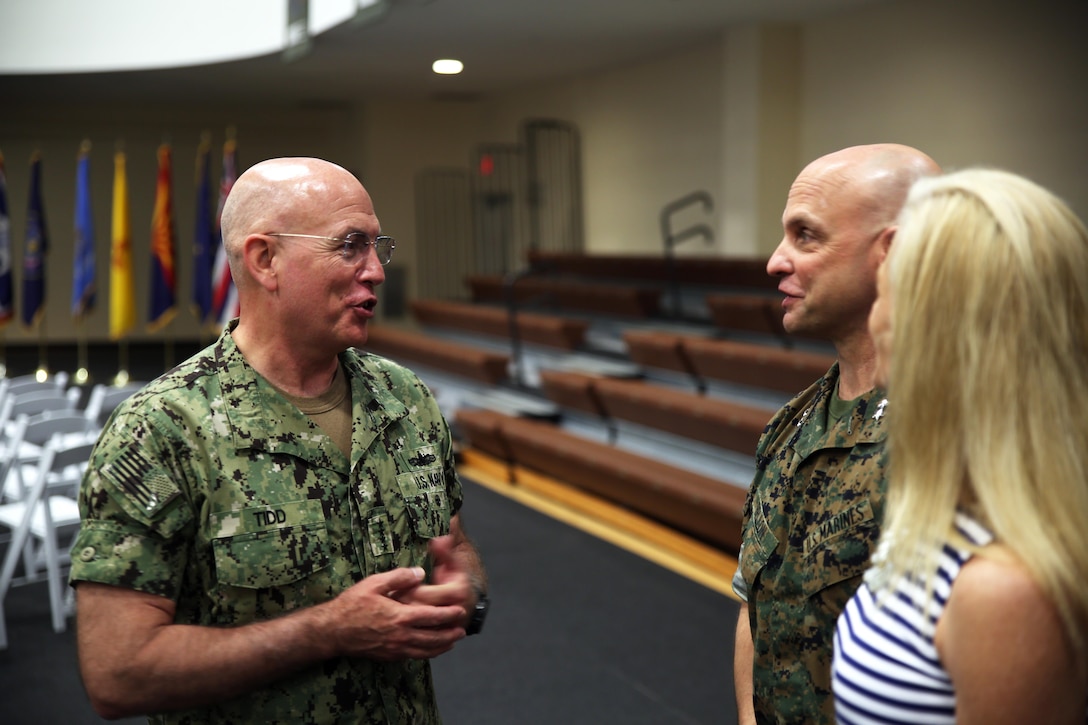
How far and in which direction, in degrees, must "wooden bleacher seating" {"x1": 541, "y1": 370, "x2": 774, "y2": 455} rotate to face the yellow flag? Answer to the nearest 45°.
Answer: approximately 90° to its right

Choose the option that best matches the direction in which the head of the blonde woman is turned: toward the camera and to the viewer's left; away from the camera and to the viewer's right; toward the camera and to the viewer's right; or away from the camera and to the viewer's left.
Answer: away from the camera and to the viewer's left

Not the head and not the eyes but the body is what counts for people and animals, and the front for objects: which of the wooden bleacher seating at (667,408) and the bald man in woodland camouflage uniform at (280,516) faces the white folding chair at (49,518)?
the wooden bleacher seating

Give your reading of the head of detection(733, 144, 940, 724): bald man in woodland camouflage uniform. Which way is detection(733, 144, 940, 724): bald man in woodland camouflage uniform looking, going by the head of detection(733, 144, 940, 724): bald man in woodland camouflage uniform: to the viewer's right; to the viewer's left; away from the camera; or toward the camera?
to the viewer's left

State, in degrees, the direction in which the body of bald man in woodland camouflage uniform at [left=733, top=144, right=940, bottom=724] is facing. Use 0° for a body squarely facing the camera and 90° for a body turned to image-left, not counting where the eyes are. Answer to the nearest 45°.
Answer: approximately 45°

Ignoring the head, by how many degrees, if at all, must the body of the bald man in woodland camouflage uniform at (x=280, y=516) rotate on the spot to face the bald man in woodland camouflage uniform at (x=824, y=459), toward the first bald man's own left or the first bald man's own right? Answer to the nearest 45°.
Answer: approximately 45° to the first bald man's own left

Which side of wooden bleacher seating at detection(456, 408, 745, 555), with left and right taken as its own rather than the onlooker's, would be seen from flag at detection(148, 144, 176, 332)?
right

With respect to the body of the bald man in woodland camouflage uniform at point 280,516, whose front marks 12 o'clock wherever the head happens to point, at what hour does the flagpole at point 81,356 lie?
The flagpole is roughly at 7 o'clock from the bald man in woodland camouflage uniform.

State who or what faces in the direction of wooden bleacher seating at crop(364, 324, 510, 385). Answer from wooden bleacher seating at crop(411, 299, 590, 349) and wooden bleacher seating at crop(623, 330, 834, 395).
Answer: wooden bleacher seating at crop(411, 299, 590, 349)

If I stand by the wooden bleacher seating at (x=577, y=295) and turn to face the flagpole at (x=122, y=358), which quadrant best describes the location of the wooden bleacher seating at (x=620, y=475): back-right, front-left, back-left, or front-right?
back-left

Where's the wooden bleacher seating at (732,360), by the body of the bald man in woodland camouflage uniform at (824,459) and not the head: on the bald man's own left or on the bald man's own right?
on the bald man's own right

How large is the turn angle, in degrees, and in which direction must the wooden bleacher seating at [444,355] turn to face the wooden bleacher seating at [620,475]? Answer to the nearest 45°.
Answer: approximately 45° to its left

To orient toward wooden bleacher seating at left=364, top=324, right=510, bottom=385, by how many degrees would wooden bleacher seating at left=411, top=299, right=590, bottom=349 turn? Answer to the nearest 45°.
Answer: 0° — it already faces it

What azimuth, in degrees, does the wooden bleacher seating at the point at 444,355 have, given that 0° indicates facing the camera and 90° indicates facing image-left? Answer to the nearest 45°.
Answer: approximately 45°

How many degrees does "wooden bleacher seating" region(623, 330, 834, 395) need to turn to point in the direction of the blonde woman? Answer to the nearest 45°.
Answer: approximately 45° to its left
